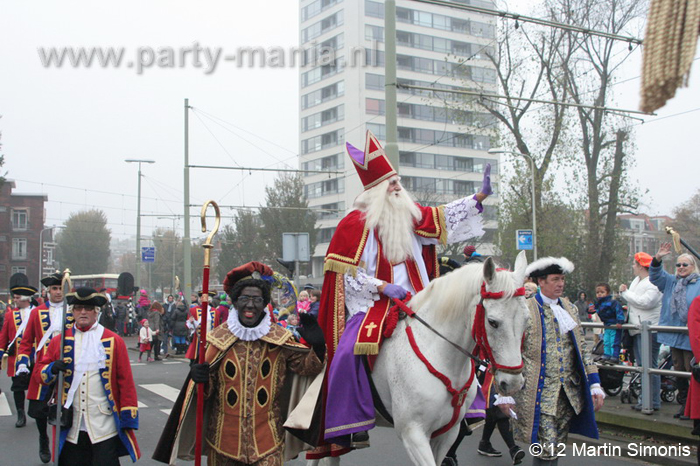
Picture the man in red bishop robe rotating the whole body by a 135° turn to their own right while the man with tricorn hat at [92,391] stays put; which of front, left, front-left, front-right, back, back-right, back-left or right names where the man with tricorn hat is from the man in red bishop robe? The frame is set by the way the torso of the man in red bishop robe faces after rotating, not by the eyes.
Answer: front

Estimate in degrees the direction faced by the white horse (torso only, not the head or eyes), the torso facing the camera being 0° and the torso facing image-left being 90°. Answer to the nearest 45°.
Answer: approximately 315°

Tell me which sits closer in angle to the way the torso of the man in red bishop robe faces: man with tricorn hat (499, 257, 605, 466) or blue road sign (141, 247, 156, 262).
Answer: the man with tricorn hat

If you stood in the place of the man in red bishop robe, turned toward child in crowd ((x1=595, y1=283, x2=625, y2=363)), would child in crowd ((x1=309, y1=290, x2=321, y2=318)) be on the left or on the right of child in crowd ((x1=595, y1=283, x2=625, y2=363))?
left

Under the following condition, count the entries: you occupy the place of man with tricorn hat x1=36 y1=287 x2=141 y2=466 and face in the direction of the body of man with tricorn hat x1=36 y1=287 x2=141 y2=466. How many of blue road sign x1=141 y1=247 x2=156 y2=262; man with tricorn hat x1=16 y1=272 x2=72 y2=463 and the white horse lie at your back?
2

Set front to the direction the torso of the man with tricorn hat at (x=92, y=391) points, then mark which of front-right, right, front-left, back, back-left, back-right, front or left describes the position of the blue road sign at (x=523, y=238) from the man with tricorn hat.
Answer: back-left

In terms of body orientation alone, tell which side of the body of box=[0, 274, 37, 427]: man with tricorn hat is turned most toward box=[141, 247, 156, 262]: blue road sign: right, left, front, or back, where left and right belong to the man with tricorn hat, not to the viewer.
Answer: back

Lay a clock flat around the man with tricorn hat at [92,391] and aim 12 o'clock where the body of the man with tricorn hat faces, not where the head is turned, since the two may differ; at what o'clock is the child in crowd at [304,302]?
The child in crowd is roughly at 7 o'clock from the man with tricorn hat.

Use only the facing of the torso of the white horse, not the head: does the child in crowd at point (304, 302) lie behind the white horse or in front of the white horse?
behind
